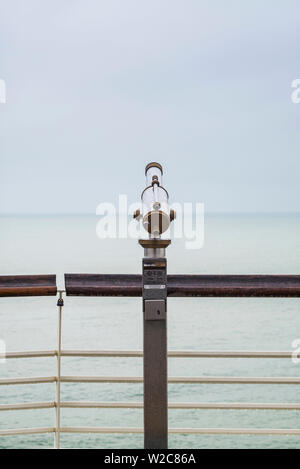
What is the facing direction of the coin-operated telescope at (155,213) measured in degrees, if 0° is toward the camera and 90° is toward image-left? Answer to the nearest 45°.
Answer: approximately 180°
